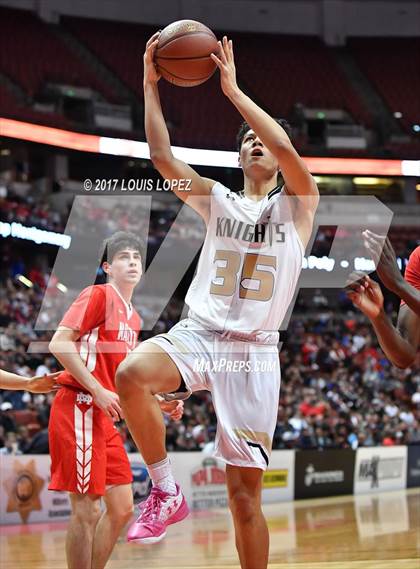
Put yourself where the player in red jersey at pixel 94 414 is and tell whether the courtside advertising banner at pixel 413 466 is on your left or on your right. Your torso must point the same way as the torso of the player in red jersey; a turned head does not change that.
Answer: on your left

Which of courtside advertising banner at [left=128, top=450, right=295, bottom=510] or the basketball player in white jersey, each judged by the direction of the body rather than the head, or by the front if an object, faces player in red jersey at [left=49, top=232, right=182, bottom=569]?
the courtside advertising banner

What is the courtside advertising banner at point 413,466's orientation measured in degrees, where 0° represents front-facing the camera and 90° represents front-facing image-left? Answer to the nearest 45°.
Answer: approximately 0°

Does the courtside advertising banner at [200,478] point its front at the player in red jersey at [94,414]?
yes

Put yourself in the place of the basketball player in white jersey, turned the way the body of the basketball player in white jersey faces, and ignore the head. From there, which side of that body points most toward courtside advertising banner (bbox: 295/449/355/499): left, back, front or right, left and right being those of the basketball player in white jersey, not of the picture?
back

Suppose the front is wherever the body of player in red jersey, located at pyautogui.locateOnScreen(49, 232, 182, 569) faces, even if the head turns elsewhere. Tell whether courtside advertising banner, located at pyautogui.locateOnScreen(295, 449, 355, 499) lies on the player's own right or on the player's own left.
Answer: on the player's own left

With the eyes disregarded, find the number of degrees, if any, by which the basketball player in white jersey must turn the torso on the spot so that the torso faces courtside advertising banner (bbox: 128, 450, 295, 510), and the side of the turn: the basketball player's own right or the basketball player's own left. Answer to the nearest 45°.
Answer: approximately 180°

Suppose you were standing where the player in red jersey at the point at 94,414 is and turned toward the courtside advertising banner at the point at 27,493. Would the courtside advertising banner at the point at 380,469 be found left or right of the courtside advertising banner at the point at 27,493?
right
